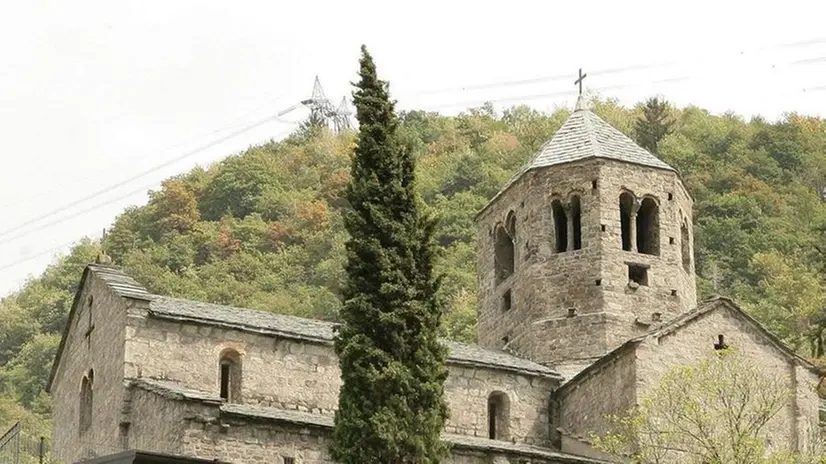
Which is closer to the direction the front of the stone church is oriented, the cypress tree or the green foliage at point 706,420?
the cypress tree

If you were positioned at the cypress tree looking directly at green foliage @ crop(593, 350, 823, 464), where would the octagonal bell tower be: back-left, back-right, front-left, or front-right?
front-left

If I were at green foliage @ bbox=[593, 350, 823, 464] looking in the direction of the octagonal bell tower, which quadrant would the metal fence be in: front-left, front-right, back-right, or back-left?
front-left

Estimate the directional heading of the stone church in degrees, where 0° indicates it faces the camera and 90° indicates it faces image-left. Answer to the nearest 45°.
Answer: approximately 45°
